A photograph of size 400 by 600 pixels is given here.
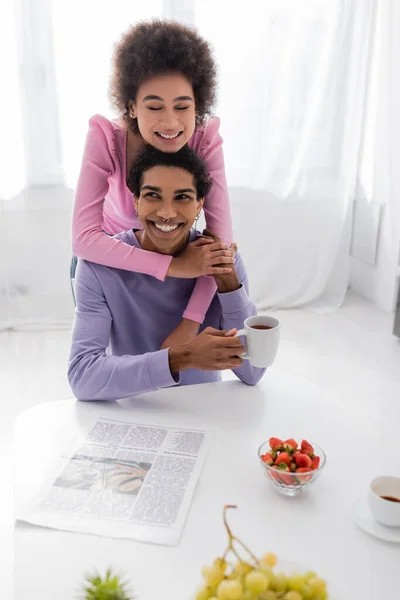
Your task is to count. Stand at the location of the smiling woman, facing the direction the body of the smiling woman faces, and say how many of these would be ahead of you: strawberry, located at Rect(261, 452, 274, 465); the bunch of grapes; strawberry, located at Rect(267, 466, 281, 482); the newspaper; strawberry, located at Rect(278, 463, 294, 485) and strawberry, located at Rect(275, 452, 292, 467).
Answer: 6

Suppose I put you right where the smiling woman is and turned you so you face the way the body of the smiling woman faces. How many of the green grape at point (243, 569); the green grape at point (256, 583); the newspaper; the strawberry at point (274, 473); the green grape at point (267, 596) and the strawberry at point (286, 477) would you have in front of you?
6

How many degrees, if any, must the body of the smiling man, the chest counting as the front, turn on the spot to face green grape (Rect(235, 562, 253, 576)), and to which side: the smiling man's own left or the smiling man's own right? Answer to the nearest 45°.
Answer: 0° — they already face it

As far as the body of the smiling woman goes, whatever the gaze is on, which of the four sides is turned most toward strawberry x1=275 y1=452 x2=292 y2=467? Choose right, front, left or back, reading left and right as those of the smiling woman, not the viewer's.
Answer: front

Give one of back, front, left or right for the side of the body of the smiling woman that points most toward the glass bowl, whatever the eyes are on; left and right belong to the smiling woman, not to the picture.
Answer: front

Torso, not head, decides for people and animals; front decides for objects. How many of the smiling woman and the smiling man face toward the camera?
2

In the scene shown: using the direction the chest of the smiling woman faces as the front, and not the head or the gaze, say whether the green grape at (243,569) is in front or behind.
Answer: in front

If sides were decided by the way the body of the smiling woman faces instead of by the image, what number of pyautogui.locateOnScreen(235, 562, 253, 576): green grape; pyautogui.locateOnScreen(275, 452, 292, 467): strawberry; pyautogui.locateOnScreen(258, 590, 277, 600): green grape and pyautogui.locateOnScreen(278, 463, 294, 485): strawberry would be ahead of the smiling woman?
4

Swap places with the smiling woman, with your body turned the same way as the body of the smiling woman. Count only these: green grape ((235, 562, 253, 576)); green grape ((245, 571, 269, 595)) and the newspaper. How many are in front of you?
3

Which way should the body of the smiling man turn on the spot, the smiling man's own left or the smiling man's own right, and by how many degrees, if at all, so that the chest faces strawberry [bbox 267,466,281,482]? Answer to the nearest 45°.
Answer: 0° — they already face it

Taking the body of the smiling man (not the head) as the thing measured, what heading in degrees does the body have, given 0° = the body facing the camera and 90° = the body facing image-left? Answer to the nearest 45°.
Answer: approximately 0°

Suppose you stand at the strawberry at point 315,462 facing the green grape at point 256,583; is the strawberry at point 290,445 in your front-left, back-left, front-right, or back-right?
back-right
